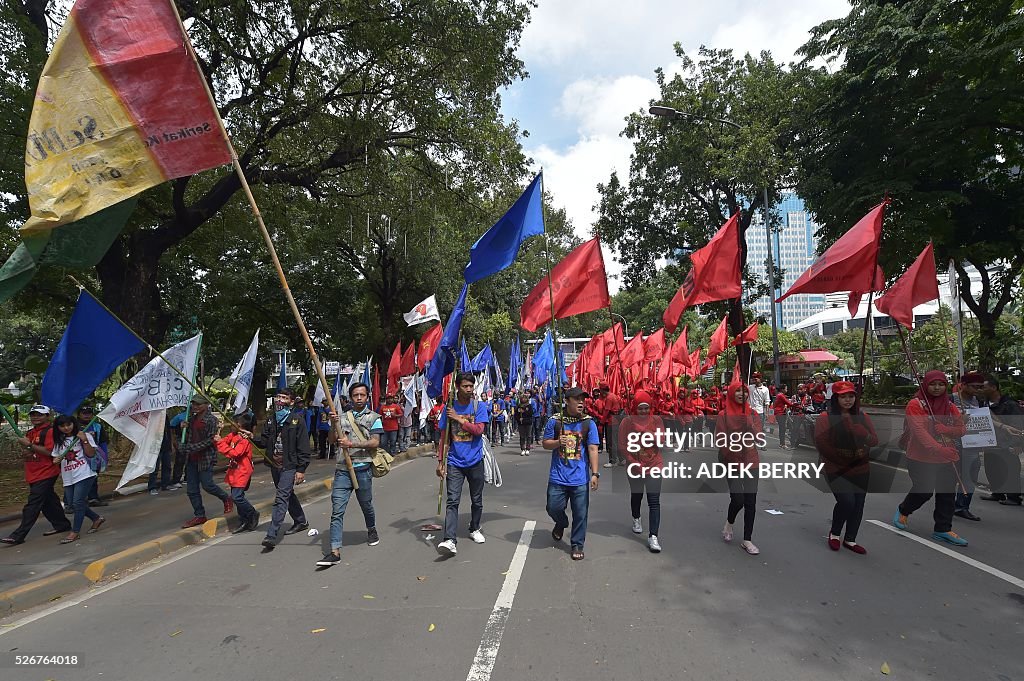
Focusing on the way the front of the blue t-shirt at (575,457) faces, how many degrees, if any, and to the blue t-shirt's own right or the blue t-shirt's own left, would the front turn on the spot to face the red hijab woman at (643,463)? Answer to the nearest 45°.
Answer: approximately 135° to the blue t-shirt's own left

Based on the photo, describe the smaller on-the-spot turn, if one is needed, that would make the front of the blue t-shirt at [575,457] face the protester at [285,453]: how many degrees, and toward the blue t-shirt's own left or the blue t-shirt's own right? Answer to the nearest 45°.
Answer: approximately 90° to the blue t-shirt's own right

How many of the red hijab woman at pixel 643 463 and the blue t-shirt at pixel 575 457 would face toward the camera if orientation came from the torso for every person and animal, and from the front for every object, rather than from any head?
2

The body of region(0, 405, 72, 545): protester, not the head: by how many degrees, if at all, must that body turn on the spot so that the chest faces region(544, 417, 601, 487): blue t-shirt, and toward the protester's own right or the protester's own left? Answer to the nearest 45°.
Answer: approximately 90° to the protester's own left

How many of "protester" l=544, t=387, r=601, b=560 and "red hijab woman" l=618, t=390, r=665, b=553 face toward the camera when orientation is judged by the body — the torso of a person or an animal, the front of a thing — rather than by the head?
2

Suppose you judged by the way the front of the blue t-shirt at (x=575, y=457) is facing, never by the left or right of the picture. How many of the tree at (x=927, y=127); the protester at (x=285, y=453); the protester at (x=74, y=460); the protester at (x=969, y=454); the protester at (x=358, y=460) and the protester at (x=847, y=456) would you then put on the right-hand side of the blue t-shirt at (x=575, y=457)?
3

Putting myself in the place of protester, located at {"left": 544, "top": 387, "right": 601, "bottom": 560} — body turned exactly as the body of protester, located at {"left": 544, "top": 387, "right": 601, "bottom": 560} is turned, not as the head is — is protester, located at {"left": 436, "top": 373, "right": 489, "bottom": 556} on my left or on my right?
on my right
